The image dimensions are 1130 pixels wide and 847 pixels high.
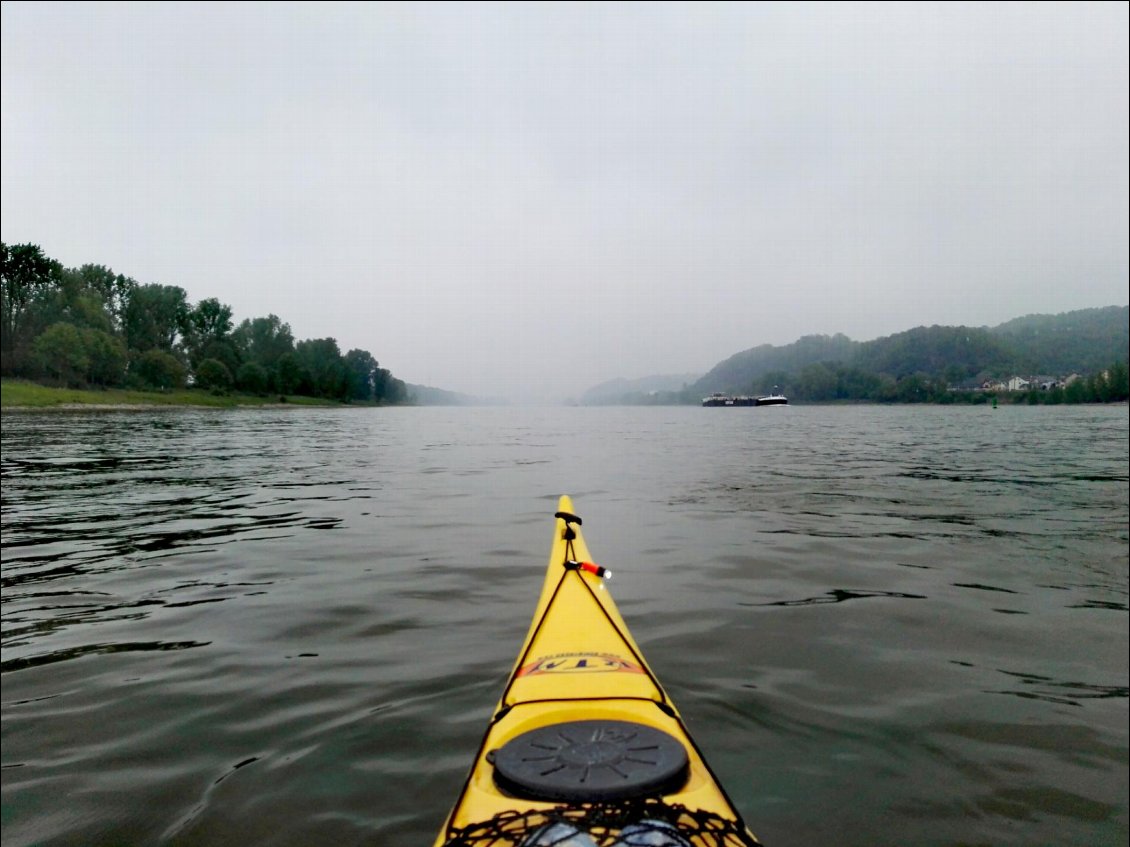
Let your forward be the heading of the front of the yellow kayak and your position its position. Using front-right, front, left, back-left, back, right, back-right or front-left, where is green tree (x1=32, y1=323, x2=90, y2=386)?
front-left

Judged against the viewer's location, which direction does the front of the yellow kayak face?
facing away from the viewer

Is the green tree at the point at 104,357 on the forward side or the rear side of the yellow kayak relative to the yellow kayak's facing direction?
on the forward side

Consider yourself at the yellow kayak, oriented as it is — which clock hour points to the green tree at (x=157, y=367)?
The green tree is roughly at 11 o'clock from the yellow kayak.

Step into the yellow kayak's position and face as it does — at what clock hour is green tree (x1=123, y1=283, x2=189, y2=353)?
The green tree is roughly at 11 o'clock from the yellow kayak.

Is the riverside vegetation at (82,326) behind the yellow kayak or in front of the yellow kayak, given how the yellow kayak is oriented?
in front
